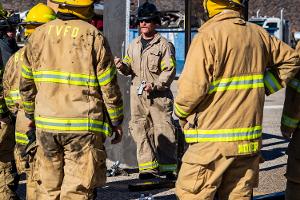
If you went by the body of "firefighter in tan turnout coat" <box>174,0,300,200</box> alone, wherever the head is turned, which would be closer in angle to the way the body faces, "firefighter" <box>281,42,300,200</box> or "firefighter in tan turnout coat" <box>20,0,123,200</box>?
the firefighter in tan turnout coat

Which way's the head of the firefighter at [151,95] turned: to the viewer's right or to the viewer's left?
to the viewer's left

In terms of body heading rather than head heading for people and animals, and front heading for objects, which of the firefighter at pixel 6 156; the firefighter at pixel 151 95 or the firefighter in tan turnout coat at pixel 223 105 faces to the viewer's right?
the firefighter at pixel 6 156

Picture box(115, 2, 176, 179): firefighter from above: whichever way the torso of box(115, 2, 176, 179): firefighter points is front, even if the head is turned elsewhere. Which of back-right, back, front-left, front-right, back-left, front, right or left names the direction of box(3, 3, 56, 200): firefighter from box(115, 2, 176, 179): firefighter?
front

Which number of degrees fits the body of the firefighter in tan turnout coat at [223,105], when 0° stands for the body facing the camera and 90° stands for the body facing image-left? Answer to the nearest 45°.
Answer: approximately 135°

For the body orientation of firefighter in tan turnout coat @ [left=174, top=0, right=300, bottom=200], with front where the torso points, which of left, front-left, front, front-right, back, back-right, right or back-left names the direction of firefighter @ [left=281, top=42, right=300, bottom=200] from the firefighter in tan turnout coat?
right

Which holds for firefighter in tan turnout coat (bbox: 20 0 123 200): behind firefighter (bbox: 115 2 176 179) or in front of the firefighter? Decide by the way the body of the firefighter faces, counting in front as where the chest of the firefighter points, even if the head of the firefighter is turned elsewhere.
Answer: in front

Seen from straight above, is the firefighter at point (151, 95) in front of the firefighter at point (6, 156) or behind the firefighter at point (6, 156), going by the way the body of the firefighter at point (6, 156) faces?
in front

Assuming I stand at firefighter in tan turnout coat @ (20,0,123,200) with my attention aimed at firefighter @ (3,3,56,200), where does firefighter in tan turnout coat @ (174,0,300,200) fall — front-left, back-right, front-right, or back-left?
back-right
